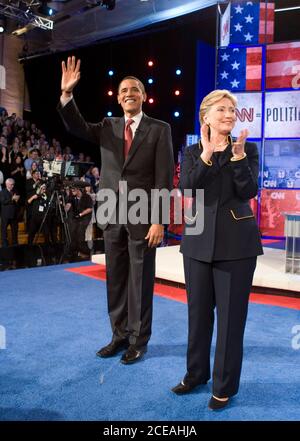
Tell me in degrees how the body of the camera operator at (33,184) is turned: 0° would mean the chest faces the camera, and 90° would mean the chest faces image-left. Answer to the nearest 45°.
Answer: approximately 315°

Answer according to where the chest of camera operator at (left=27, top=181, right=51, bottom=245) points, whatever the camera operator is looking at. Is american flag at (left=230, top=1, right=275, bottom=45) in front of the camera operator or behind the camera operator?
in front

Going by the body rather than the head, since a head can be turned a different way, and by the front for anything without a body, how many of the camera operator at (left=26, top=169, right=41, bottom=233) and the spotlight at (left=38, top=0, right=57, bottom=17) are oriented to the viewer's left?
0

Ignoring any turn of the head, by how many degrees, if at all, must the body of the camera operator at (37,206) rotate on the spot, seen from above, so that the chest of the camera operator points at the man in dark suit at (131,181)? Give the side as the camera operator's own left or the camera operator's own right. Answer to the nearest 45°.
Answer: approximately 45° to the camera operator's own right

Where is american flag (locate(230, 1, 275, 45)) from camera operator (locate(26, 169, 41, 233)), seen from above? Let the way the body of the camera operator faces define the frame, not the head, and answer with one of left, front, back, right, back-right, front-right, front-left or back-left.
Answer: front-left

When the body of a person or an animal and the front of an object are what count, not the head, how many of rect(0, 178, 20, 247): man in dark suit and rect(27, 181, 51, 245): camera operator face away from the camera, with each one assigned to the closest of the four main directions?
0
